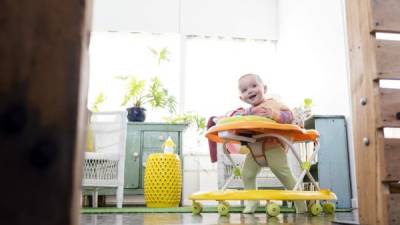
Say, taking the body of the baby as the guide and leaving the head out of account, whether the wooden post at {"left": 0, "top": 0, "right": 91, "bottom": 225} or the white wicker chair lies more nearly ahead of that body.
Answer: the wooden post

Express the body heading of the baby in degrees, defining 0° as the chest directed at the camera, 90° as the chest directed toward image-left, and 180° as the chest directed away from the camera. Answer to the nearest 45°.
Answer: approximately 45°

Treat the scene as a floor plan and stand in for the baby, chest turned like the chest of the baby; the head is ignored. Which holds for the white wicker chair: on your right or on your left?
on your right

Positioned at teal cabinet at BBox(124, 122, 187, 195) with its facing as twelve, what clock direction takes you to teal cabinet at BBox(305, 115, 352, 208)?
teal cabinet at BBox(305, 115, 352, 208) is roughly at 10 o'clock from teal cabinet at BBox(124, 122, 187, 195).

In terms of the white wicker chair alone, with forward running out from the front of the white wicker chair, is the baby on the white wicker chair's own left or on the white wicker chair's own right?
on the white wicker chair's own left

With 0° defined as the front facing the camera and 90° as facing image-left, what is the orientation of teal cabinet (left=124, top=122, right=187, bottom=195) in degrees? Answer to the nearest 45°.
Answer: approximately 0°

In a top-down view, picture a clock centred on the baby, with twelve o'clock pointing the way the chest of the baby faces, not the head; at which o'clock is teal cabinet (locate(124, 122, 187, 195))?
The teal cabinet is roughly at 3 o'clock from the baby.

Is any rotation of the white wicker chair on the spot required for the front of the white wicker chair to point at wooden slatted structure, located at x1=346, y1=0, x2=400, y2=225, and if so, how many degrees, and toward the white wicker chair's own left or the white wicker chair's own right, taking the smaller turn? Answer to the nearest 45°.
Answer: approximately 90° to the white wicker chair's own left

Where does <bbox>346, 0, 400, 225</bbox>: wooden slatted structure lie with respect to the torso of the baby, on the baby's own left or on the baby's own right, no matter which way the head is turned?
on the baby's own left
